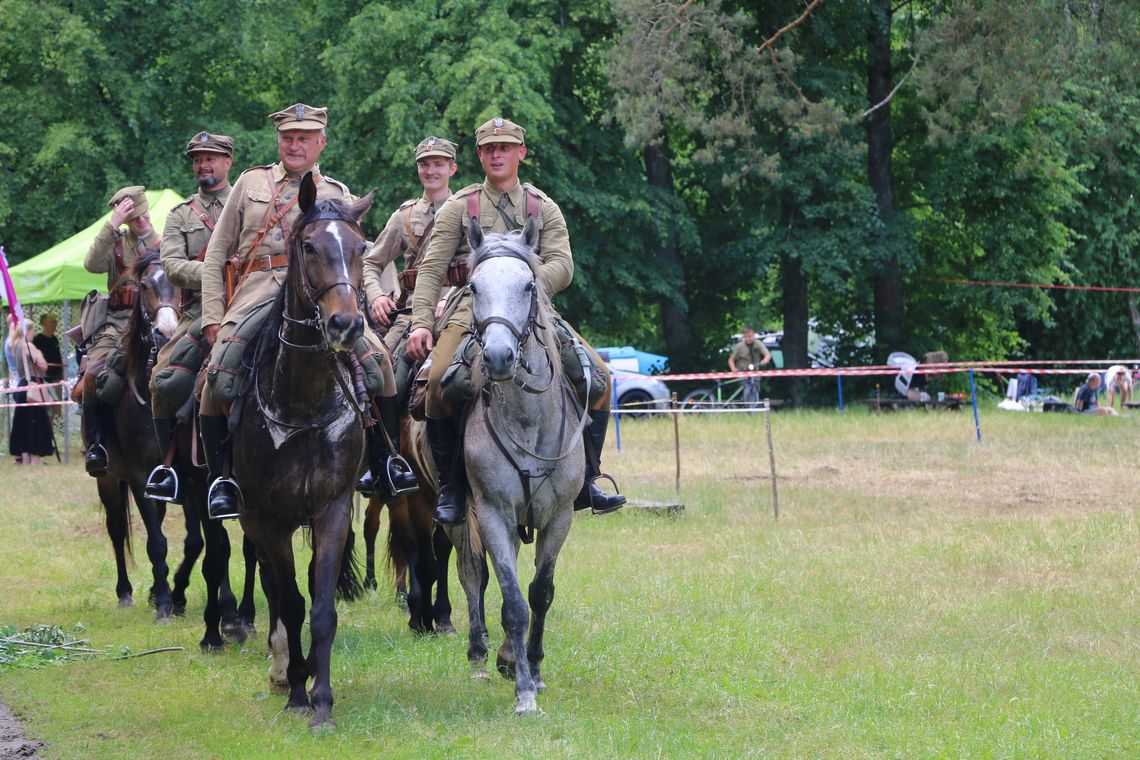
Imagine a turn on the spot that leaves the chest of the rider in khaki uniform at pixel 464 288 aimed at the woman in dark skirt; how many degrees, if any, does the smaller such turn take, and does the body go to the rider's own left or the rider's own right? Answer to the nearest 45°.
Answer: approximately 135° to the rider's own right

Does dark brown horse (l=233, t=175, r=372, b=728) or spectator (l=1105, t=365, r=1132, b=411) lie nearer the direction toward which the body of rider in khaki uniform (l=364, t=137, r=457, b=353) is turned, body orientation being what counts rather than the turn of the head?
the dark brown horse

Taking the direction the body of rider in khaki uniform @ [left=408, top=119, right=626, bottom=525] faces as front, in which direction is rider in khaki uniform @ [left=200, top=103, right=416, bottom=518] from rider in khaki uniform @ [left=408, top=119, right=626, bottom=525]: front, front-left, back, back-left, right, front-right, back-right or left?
right

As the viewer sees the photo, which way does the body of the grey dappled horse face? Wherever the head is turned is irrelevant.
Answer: toward the camera

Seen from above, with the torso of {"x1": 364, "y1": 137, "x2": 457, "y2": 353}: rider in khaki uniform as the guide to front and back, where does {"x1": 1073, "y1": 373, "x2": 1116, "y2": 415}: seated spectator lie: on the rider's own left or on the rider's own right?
on the rider's own left

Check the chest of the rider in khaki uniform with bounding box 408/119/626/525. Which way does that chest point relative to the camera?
toward the camera

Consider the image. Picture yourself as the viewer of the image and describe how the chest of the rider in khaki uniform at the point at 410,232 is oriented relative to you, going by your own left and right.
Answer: facing the viewer and to the right of the viewer

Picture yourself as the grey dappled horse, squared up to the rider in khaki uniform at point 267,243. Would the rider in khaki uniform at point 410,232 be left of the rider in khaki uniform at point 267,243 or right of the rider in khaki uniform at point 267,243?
right

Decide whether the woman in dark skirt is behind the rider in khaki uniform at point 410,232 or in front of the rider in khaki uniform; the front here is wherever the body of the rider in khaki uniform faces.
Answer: behind
